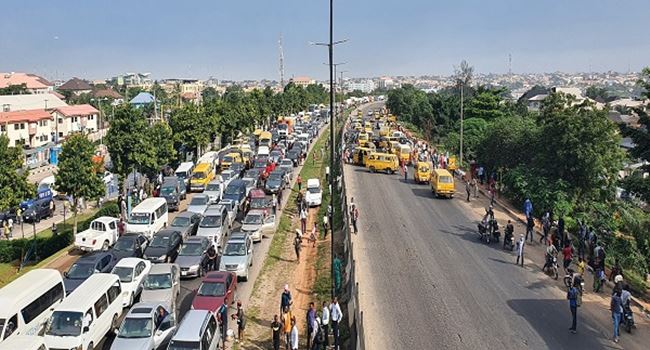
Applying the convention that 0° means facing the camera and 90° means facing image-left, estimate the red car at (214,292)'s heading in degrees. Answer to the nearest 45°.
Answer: approximately 45°

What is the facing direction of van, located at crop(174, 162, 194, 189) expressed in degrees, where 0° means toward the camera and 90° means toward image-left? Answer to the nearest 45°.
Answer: approximately 45°

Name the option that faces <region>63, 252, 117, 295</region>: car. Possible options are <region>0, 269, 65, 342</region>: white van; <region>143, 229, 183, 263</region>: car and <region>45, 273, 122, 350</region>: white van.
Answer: <region>143, 229, 183, 263</region>: car

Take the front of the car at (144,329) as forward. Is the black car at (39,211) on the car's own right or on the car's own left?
on the car's own right

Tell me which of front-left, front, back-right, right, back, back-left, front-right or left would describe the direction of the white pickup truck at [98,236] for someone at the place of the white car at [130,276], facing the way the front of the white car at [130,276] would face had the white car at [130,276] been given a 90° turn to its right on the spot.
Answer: front-right

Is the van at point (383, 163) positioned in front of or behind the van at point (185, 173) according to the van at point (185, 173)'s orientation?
behind

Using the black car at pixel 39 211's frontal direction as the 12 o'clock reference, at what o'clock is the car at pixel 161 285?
The car is roughly at 10 o'clock from the black car.

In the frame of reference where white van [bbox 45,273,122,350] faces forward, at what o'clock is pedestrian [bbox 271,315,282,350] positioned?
The pedestrian is roughly at 8 o'clock from the white van.

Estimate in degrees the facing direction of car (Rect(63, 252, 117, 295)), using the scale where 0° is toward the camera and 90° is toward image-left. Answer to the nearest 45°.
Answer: approximately 45°

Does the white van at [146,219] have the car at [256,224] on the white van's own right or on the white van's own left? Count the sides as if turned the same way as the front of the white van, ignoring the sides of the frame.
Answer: on the white van's own left

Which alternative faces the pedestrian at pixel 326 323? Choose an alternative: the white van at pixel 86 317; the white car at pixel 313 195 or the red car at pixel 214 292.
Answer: the white car

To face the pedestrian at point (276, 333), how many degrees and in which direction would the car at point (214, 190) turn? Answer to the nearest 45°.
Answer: approximately 45° to its left

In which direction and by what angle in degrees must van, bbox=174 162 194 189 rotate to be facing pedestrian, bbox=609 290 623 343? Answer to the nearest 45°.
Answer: approximately 90° to its left
